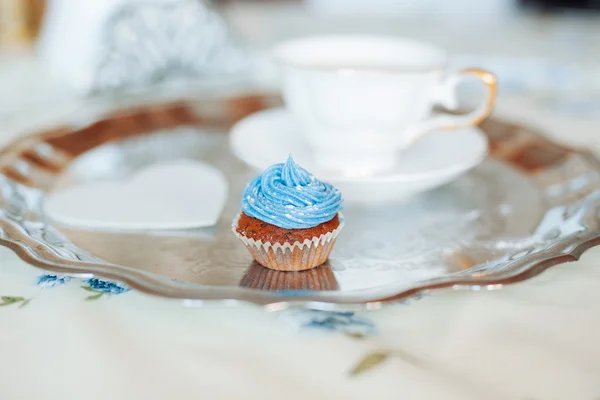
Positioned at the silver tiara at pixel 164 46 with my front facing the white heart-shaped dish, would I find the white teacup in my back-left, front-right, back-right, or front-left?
front-left
